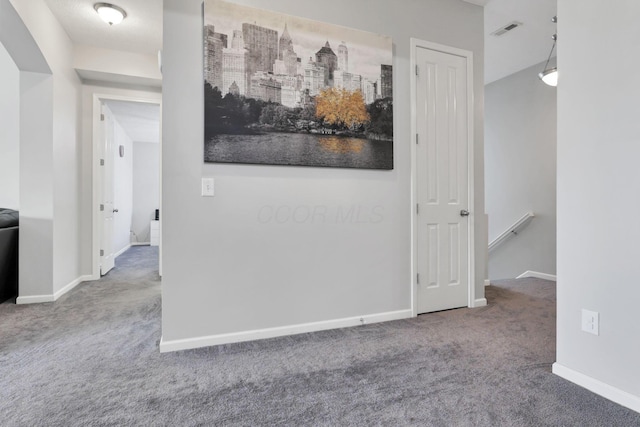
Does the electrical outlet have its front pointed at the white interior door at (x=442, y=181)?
no

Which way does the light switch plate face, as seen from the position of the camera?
facing the viewer

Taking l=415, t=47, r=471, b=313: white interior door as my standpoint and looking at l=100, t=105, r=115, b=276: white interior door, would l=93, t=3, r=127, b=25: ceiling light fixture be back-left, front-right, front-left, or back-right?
front-left

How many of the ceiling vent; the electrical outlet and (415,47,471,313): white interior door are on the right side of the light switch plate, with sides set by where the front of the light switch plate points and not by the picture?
0

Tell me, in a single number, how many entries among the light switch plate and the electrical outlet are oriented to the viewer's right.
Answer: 0

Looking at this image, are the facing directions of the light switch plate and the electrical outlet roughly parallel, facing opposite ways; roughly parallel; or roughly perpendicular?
roughly perpendicular

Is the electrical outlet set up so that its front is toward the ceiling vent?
no

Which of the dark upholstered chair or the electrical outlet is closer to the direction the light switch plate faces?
the electrical outlet

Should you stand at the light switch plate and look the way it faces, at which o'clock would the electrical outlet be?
The electrical outlet is roughly at 10 o'clock from the light switch plate.

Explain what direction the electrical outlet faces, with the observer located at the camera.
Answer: facing the viewer and to the left of the viewer

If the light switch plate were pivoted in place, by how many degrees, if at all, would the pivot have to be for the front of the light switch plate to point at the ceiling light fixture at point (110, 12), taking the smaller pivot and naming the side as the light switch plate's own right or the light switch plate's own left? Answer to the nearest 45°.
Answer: approximately 135° to the light switch plate's own right
